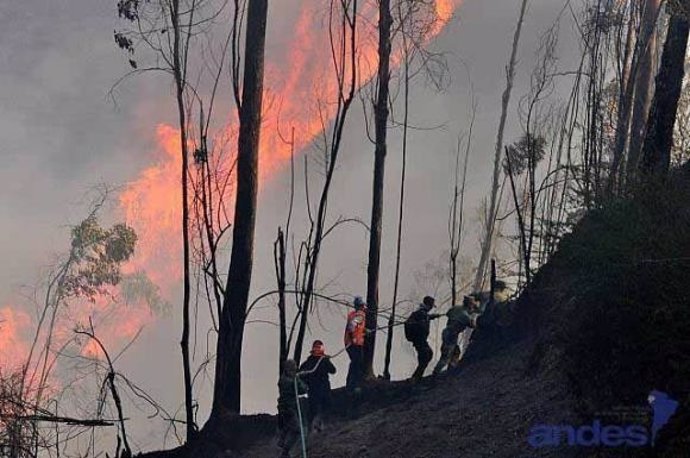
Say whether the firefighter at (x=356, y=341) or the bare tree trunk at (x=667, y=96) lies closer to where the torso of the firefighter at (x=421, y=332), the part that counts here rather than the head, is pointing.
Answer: the bare tree trunk

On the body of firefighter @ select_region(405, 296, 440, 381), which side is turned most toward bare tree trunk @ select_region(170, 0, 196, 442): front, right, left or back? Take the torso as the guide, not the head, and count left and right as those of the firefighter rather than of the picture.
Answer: back

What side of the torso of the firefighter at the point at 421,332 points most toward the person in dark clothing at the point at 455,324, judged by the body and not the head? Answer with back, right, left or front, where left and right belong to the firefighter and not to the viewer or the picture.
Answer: front

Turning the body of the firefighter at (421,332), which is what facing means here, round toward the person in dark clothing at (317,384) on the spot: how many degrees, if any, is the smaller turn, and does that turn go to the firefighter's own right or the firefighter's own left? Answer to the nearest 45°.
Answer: approximately 135° to the firefighter's own right

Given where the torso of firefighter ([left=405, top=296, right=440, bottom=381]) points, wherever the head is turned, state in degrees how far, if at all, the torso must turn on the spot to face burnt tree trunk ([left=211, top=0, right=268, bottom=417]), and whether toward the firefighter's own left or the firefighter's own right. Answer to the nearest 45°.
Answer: approximately 135° to the firefighter's own right

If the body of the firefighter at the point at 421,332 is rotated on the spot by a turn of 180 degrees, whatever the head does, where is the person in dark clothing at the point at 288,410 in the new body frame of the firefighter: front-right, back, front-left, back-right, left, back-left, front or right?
front-left

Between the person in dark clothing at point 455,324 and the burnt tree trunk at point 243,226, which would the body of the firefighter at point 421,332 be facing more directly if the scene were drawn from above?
the person in dark clothing

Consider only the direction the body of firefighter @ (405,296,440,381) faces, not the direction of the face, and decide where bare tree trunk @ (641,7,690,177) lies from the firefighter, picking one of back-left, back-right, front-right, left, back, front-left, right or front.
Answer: front-right

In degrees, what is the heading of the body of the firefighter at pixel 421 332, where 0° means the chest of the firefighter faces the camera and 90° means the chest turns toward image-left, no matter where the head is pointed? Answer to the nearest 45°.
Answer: approximately 270°
